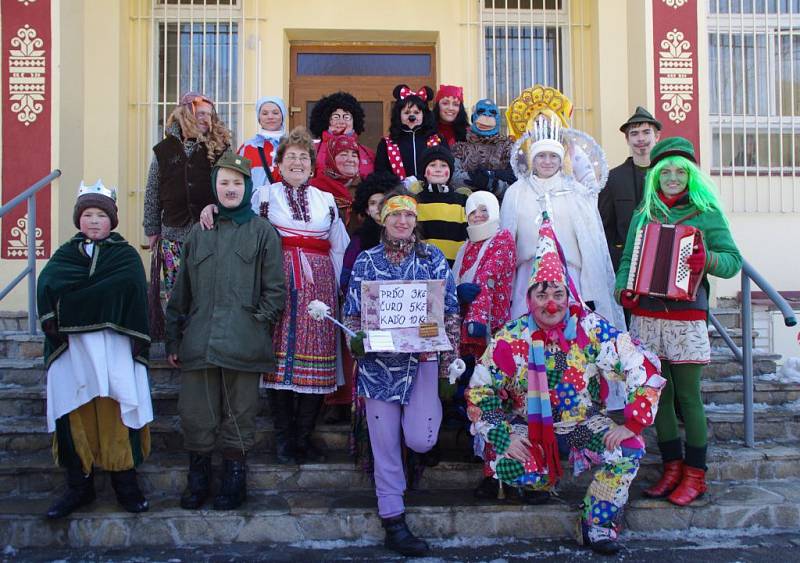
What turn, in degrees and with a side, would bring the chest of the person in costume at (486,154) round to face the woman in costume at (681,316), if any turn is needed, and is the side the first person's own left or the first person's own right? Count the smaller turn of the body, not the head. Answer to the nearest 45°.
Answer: approximately 45° to the first person's own left

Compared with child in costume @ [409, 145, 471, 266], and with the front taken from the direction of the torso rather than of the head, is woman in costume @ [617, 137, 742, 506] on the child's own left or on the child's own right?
on the child's own left

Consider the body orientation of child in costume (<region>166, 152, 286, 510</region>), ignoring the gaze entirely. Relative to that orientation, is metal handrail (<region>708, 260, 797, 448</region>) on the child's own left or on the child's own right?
on the child's own left

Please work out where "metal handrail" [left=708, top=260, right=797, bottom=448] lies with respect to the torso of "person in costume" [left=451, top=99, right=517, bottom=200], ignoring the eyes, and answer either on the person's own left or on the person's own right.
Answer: on the person's own left

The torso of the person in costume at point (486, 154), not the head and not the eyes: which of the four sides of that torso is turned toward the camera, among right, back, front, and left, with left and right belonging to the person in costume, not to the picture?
front

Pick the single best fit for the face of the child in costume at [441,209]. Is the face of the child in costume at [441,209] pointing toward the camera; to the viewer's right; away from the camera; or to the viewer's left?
toward the camera

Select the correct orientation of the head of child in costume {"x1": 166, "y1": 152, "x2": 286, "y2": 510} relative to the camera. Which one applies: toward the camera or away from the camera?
toward the camera

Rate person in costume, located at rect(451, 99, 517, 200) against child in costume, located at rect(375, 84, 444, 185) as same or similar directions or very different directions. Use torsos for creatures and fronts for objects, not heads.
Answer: same or similar directions

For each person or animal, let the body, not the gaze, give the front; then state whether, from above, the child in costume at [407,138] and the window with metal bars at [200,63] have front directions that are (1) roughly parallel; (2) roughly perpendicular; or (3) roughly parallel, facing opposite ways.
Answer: roughly parallel

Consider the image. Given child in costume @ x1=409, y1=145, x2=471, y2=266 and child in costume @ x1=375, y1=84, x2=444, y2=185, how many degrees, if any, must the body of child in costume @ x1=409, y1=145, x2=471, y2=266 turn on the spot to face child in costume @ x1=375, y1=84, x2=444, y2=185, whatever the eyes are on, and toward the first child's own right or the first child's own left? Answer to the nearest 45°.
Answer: approximately 180°

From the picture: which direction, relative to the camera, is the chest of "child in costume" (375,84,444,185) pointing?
toward the camera

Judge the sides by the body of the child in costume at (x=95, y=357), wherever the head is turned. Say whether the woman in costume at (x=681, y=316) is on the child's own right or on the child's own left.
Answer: on the child's own left

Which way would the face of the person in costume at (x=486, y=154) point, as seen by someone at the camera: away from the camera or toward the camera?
toward the camera

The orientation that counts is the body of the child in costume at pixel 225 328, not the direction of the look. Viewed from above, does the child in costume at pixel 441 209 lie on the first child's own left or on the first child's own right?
on the first child's own left

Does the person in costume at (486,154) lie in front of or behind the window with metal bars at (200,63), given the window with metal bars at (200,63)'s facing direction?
in front

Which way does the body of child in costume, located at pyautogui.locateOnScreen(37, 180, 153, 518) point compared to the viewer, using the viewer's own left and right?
facing the viewer

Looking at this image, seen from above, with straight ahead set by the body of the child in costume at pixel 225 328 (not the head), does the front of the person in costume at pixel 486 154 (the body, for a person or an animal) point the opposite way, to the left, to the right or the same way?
the same way
